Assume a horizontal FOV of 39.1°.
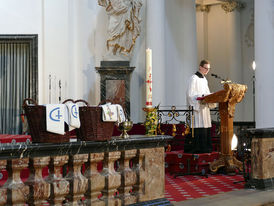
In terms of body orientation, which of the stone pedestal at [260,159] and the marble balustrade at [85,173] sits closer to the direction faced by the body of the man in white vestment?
the stone pedestal

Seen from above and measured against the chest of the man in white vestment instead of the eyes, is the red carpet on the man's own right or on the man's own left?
on the man's own right

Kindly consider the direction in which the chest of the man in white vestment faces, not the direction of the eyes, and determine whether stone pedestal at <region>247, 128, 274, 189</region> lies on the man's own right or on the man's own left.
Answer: on the man's own right

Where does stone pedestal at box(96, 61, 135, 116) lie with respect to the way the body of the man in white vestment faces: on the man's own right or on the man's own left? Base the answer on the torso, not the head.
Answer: on the man's own left

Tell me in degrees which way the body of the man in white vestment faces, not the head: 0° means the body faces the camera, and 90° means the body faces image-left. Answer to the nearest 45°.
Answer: approximately 270°

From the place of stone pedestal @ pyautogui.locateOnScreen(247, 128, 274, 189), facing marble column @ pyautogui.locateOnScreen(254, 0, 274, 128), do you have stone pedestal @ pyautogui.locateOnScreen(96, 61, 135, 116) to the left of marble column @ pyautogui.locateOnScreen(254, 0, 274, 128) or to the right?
left
